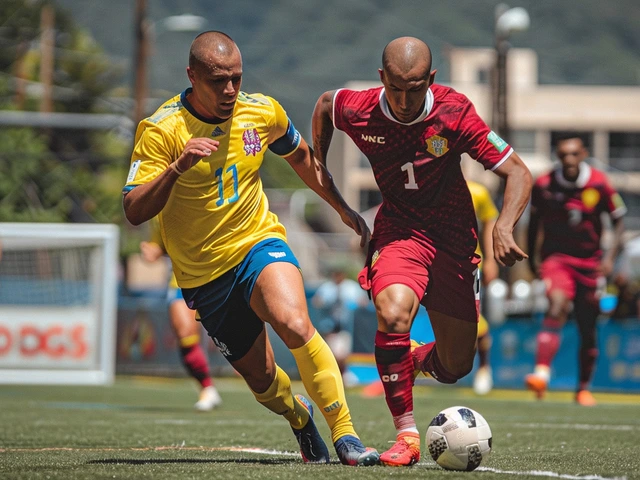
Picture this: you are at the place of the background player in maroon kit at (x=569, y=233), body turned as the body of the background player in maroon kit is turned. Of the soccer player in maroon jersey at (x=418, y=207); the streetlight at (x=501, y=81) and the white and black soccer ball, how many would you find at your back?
1

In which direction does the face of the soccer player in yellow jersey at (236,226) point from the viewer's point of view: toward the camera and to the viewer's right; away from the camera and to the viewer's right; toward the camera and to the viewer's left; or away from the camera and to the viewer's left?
toward the camera and to the viewer's right

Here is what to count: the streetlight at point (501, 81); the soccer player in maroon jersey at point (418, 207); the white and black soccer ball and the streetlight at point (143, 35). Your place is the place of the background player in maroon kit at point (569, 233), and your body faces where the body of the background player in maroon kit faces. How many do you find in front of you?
2

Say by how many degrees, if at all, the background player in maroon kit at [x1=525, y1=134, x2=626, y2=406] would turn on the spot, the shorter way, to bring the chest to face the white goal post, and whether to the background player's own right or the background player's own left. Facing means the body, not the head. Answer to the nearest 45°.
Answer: approximately 90° to the background player's own right

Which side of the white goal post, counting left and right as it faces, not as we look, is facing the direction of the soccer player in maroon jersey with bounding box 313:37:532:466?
front
